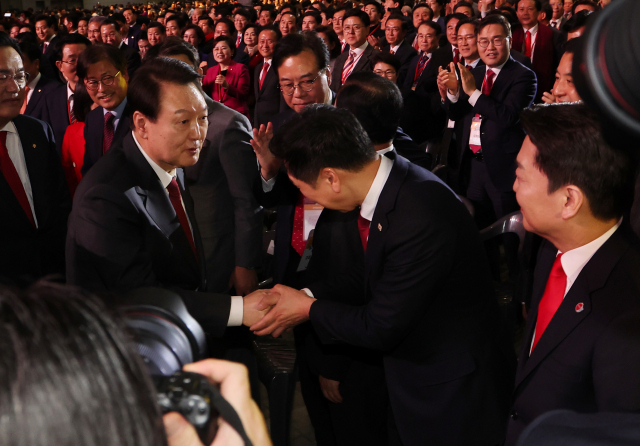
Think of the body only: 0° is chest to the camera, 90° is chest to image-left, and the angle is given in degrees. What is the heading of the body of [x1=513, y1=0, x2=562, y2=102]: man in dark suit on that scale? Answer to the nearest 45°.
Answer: approximately 45°

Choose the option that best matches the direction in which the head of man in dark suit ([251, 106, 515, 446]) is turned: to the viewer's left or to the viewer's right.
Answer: to the viewer's left

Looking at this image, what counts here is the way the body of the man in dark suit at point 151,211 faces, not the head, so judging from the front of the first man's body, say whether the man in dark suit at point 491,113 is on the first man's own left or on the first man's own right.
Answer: on the first man's own left

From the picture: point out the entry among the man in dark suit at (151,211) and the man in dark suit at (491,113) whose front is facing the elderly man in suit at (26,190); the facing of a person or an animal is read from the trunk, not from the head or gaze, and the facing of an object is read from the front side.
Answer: the man in dark suit at (491,113)

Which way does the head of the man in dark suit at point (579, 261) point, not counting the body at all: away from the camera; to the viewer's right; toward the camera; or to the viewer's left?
to the viewer's left

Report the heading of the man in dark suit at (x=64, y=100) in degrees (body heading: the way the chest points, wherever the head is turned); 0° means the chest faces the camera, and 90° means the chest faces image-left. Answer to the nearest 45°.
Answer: approximately 315°

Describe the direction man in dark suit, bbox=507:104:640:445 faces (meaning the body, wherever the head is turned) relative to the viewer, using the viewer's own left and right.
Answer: facing the viewer and to the left of the viewer

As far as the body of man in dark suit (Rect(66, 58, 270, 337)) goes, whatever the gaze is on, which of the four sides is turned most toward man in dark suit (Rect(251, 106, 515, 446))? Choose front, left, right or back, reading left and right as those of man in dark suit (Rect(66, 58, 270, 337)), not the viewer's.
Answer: front

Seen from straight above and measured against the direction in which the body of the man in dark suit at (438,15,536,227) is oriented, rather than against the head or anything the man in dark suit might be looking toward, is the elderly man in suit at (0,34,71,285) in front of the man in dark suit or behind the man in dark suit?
in front

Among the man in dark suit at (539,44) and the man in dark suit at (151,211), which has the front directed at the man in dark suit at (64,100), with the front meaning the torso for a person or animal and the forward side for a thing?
the man in dark suit at (539,44)

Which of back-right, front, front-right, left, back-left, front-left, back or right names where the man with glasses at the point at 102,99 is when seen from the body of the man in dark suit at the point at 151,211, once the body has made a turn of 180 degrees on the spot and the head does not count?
front-right
